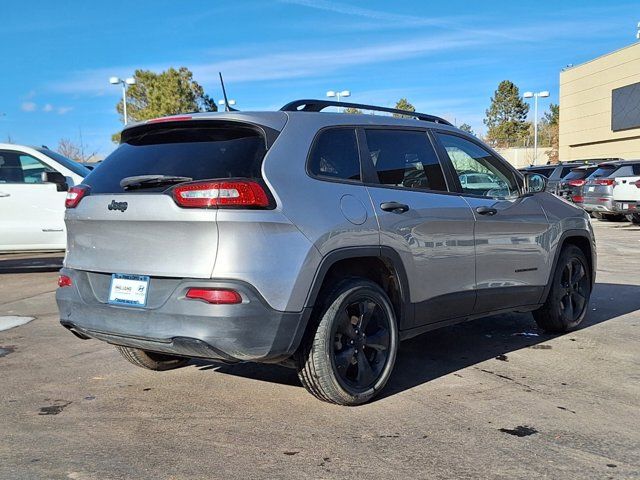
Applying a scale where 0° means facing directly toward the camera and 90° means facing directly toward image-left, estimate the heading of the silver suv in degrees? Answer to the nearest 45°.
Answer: approximately 225°

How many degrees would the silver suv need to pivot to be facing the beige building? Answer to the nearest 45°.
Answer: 0° — it already faces it

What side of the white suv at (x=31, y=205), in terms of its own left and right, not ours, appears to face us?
right

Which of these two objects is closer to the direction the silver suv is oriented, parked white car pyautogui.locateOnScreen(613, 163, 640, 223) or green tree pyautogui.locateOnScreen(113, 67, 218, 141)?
the parked white car

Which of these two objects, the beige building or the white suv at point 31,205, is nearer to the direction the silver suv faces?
the beige building

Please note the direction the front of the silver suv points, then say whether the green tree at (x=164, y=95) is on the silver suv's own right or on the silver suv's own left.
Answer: on the silver suv's own left

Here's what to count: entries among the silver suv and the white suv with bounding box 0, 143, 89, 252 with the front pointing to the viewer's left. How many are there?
0

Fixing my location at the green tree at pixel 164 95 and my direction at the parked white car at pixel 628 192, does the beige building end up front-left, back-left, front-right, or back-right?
front-left

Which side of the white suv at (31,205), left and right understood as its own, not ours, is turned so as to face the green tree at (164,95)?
left

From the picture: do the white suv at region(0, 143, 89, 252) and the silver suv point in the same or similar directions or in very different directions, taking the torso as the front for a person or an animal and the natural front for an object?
same or similar directions

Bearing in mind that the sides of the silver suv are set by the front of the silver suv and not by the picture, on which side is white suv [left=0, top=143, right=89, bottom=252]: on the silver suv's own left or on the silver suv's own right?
on the silver suv's own left

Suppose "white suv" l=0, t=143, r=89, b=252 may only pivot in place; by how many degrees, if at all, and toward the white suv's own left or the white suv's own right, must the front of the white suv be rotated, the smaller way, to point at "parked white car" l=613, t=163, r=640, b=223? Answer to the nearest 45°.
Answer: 0° — it already faces it
